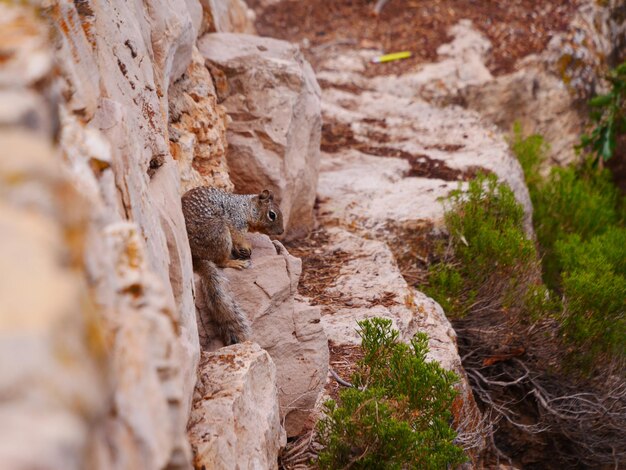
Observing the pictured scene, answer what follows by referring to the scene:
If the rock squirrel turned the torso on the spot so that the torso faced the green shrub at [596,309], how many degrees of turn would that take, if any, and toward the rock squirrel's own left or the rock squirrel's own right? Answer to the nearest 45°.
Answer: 0° — it already faces it

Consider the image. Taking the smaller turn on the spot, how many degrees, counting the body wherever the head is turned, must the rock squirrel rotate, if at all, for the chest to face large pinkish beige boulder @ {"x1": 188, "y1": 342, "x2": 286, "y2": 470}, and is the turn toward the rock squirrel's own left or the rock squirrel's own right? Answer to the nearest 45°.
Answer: approximately 90° to the rock squirrel's own right

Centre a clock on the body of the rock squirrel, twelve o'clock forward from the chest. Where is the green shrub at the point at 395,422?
The green shrub is roughly at 2 o'clock from the rock squirrel.

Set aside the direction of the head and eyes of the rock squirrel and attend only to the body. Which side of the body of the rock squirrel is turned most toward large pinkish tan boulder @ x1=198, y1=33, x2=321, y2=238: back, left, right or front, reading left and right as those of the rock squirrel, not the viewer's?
left

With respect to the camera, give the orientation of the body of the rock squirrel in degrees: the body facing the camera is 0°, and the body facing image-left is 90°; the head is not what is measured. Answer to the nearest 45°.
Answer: approximately 270°
